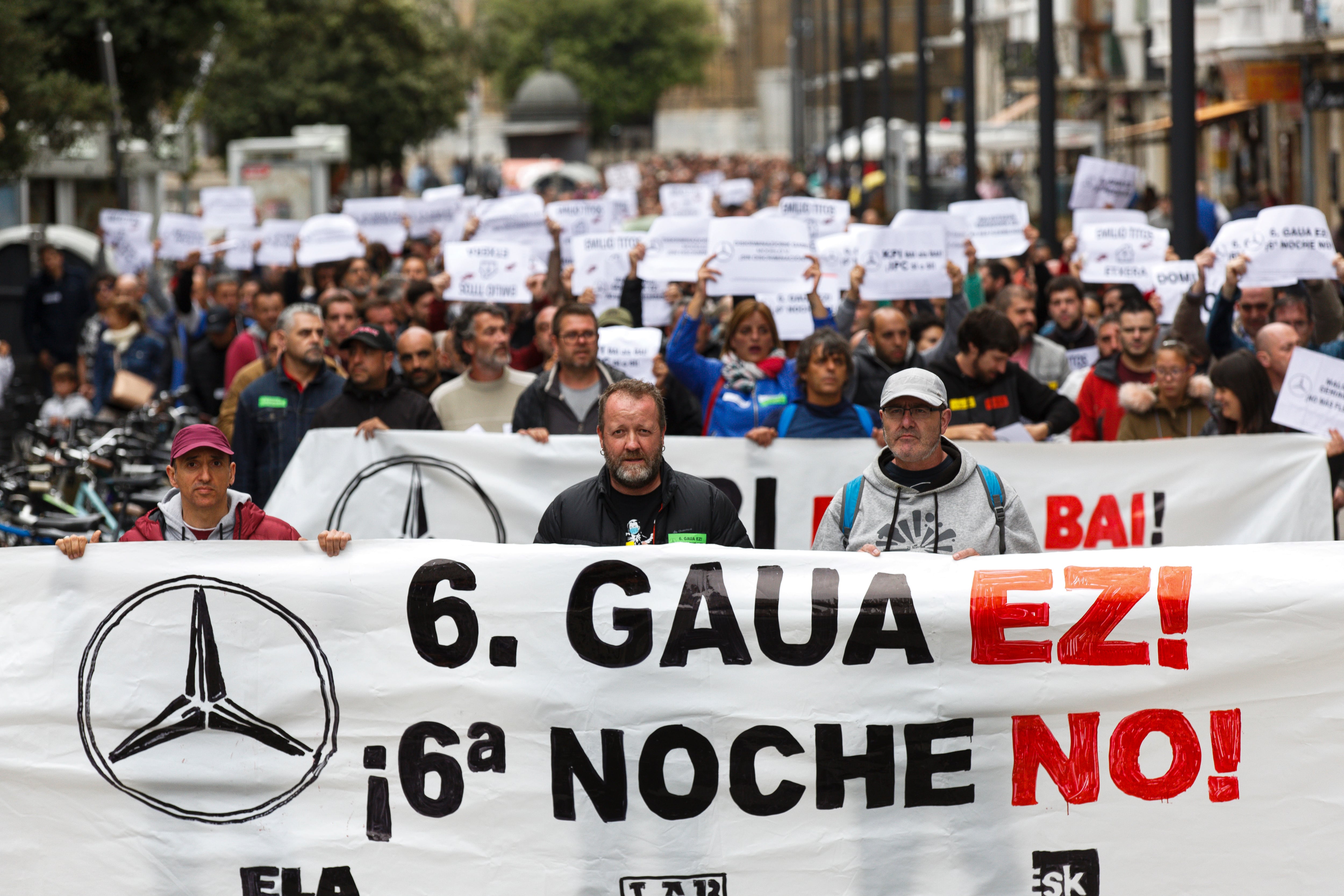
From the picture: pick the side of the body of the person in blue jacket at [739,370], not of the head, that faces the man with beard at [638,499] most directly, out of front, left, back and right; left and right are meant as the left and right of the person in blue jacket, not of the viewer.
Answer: front

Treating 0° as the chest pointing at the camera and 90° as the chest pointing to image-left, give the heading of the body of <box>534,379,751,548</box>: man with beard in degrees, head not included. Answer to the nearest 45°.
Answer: approximately 0°

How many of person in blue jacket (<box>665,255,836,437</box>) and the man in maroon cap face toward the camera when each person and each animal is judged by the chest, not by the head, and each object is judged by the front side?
2

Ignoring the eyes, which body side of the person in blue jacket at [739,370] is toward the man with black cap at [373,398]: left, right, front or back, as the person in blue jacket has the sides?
right

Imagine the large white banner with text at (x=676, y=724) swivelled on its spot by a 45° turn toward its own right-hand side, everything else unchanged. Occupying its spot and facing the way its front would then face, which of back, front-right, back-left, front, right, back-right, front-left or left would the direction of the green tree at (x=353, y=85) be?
back-right

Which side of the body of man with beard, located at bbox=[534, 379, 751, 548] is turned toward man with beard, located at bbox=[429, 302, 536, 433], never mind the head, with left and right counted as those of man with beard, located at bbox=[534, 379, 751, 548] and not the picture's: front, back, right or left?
back

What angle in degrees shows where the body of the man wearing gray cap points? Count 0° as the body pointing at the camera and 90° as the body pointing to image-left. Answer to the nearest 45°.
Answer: approximately 0°
